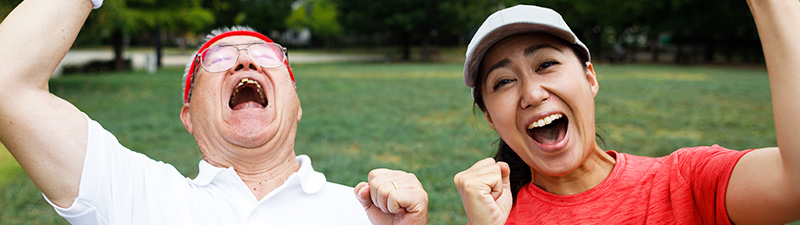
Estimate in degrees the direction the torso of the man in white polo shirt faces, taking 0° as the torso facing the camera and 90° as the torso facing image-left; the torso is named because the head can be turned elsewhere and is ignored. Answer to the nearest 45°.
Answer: approximately 0°

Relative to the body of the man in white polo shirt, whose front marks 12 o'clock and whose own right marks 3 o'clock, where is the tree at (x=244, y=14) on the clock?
The tree is roughly at 6 o'clock from the man in white polo shirt.

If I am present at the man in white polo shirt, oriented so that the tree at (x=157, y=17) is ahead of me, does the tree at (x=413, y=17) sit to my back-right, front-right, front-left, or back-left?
front-right

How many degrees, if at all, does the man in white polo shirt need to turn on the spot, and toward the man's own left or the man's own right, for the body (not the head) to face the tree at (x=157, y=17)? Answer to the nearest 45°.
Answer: approximately 180°

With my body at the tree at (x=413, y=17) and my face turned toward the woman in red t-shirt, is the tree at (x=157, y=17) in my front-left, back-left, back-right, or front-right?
front-right

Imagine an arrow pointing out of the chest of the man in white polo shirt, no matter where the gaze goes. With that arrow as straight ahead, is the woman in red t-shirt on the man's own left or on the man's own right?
on the man's own left

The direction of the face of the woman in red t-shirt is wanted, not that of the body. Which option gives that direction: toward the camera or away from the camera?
toward the camera

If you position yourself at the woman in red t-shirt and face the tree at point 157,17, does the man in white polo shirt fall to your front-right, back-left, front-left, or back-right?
front-left
